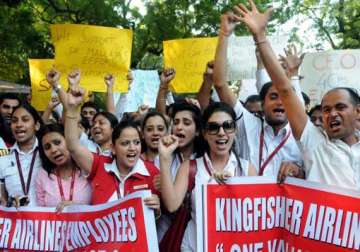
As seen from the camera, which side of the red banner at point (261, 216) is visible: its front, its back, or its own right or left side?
front

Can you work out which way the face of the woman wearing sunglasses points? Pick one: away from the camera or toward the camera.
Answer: toward the camera

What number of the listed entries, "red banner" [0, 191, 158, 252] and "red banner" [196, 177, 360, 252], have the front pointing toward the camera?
2

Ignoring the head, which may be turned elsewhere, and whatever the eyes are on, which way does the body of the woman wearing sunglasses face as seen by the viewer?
toward the camera

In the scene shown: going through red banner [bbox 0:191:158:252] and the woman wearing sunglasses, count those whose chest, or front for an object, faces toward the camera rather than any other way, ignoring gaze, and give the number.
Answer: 2

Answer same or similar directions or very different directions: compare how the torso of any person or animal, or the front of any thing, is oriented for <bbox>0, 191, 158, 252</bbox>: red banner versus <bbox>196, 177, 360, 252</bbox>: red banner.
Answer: same or similar directions

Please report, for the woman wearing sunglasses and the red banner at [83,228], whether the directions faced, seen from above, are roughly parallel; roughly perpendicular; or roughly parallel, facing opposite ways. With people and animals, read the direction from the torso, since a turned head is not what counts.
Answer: roughly parallel

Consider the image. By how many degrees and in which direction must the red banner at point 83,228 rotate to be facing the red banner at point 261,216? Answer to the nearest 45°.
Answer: approximately 45° to its left

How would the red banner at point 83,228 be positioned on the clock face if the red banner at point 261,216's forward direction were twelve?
the red banner at point 83,228 is roughly at 3 o'clock from the red banner at point 261,216.
